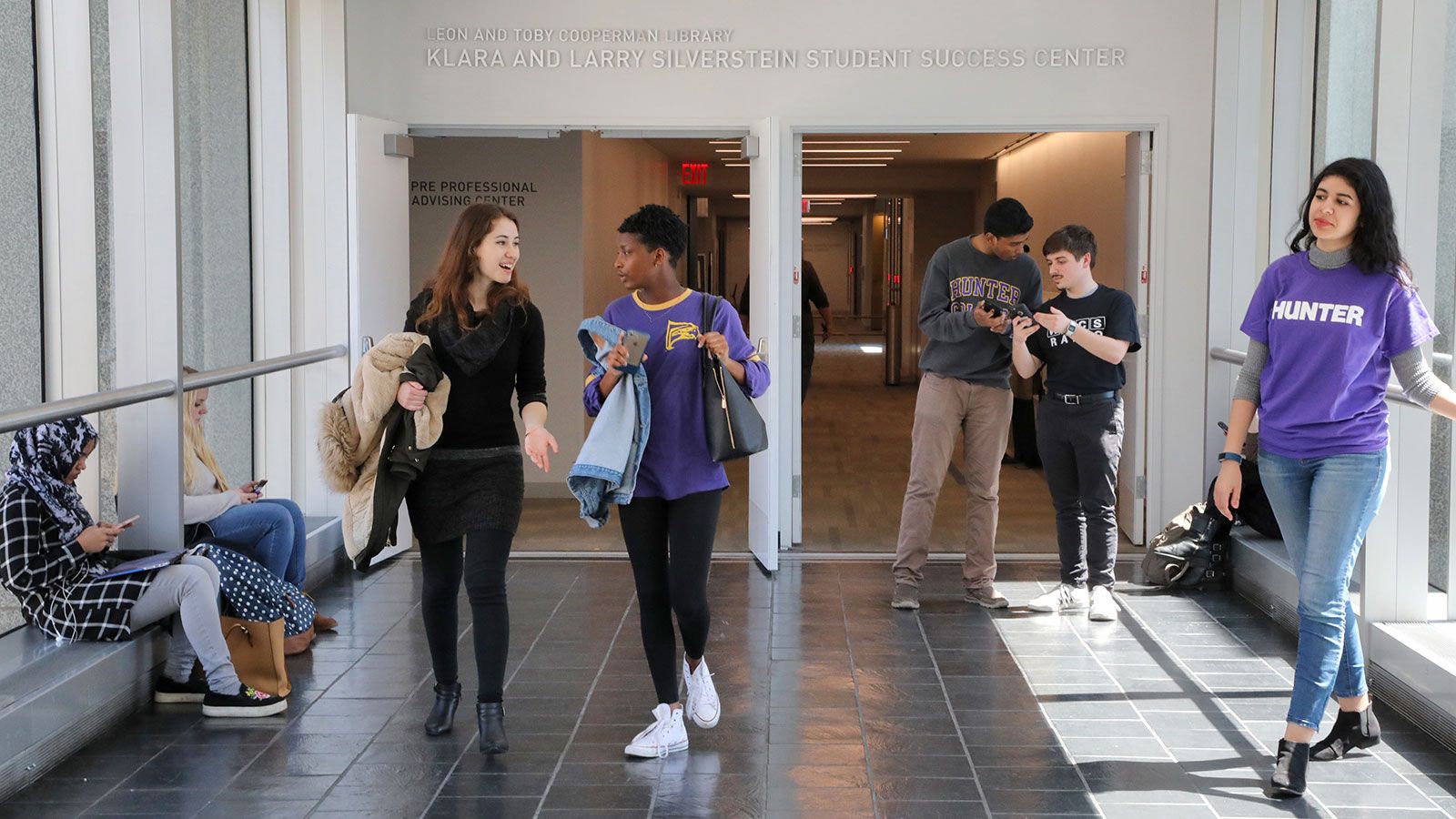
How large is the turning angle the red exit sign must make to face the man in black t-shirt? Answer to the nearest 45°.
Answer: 0° — it already faces them

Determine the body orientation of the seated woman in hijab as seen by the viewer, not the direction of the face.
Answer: to the viewer's right

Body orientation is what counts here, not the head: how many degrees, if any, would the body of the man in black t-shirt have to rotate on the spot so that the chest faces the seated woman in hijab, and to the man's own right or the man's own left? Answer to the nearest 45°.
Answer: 0° — they already face them

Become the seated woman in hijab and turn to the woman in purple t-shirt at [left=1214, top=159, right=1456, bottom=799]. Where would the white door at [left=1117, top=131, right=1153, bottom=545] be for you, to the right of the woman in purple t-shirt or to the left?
left

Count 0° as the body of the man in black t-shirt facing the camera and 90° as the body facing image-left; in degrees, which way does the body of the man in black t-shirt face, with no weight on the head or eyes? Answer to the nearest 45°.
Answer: approximately 45°

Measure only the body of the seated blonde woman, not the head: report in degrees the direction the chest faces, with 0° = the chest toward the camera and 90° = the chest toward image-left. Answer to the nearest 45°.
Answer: approximately 270°

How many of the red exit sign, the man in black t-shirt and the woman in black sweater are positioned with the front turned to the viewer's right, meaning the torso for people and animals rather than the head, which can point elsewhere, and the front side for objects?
0

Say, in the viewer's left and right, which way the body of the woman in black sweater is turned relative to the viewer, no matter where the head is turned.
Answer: facing the viewer

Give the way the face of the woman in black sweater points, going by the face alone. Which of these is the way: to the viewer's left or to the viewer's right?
to the viewer's right

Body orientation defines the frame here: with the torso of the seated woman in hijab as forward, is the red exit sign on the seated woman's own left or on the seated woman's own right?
on the seated woman's own left

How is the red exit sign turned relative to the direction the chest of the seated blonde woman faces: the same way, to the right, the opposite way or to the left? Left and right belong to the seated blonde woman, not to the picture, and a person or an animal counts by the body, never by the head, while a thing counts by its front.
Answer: to the right

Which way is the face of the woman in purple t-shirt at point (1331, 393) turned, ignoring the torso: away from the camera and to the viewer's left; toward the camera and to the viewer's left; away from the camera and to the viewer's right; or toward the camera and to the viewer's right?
toward the camera and to the viewer's left

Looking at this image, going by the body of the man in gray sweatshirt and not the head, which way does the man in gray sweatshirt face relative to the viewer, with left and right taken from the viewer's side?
facing the viewer and to the right of the viewer

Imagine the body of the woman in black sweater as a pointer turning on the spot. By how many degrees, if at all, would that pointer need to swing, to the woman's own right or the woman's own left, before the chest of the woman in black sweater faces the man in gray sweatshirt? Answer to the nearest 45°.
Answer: approximately 135° to the woman's own left

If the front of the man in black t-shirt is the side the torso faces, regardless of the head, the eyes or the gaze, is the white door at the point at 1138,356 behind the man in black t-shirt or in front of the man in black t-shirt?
behind
